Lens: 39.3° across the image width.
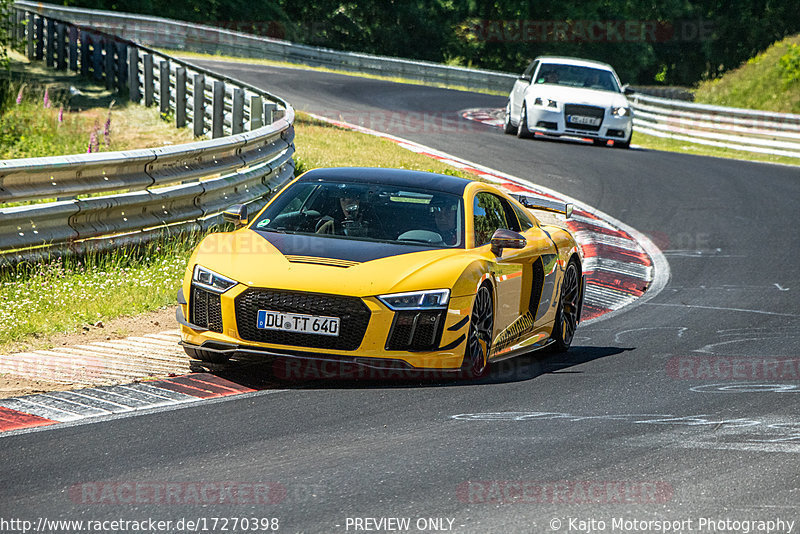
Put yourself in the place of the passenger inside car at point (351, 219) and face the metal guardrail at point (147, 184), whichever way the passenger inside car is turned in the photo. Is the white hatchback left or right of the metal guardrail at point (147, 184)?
right

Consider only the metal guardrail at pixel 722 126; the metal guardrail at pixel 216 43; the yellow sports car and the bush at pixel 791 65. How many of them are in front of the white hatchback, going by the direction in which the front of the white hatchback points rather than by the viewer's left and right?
1

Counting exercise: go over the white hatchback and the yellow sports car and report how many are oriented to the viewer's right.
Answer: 0

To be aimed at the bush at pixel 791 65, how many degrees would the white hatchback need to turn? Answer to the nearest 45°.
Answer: approximately 135° to its left

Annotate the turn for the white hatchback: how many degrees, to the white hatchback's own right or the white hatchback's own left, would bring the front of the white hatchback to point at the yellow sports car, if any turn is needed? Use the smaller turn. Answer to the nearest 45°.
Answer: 0° — it already faces it

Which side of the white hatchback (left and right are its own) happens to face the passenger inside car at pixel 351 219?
front

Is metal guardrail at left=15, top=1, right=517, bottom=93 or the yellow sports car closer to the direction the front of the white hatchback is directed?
the yellow sports car

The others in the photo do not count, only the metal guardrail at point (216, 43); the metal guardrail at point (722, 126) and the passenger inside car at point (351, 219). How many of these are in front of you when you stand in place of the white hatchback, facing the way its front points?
1

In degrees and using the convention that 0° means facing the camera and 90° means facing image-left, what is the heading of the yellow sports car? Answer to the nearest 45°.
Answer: approximately 45°
